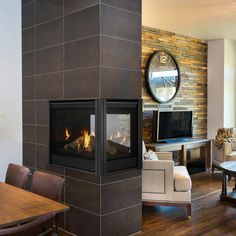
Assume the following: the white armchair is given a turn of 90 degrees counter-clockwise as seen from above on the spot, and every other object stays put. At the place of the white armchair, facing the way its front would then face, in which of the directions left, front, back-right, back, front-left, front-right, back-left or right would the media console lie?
front

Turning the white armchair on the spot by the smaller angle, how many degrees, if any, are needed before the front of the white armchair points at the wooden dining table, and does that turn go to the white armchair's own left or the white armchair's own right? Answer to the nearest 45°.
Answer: approximately 135° to the white armchair's own right

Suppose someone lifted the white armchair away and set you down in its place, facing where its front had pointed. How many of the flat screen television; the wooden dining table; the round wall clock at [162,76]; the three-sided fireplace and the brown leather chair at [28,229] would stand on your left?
2

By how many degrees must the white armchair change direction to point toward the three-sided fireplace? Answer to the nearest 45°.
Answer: approximately 135° to its right

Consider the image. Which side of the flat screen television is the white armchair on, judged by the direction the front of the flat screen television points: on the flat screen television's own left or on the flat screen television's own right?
on the flat screen television's own right

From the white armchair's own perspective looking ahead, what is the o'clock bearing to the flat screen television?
The flat screen television is roughly at 9 o'clock from the white armchair.

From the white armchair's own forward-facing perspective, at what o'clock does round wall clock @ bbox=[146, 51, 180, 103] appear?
The round wall clock is roughly at 9 o'clock from the white armchair.

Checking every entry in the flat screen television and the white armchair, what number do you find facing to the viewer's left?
0

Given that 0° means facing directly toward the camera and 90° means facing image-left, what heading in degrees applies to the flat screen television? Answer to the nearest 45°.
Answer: approximately 315°

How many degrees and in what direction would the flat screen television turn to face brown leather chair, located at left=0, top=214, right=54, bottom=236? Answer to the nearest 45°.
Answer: approximately 45° to its right

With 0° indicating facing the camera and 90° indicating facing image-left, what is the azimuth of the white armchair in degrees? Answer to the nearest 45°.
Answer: approximately 270°
